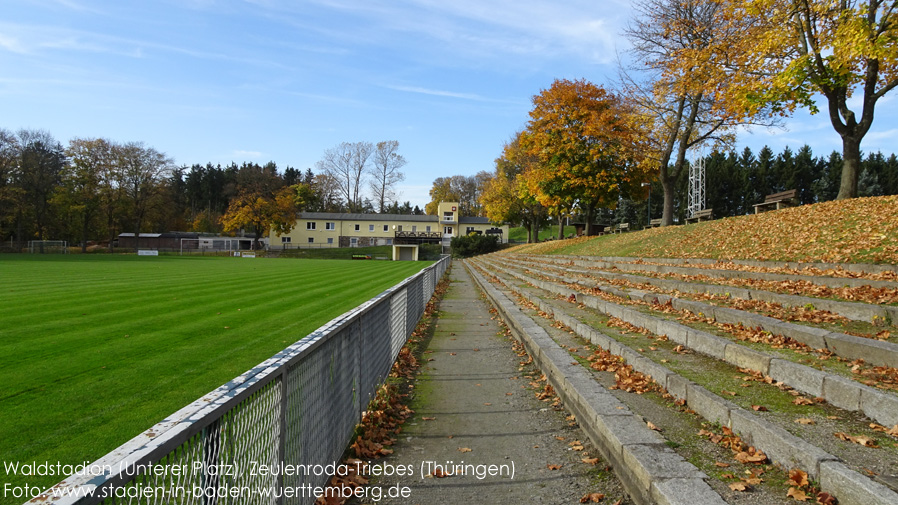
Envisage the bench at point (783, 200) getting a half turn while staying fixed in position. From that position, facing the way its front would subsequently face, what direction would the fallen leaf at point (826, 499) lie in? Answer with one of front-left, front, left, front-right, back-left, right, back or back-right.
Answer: back-right

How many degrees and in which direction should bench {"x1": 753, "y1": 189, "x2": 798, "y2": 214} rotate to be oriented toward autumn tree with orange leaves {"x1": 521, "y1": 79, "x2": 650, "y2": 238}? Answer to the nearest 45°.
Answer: approximately 90° to its right

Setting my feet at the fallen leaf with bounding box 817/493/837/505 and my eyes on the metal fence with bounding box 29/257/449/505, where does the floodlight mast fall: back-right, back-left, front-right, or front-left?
front-right

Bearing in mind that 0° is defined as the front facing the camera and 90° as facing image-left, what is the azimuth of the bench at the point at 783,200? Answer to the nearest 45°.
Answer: approximately 45°

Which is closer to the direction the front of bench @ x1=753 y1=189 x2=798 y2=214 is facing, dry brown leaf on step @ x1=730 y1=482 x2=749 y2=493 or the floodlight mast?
the dry brown leaf on step

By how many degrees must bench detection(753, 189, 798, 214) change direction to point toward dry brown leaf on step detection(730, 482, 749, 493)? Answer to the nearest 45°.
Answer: approximately 45° to its left

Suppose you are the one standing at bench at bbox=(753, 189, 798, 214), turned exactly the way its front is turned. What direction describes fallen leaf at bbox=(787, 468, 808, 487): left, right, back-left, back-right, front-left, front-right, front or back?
front-left

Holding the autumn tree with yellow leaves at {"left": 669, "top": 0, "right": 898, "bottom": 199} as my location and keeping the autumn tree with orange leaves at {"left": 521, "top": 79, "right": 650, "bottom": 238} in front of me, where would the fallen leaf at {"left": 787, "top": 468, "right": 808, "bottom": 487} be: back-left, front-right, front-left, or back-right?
back-left

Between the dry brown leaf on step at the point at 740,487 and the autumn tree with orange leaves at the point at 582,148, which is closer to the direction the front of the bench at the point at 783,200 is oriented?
the dry brown leaf on step
